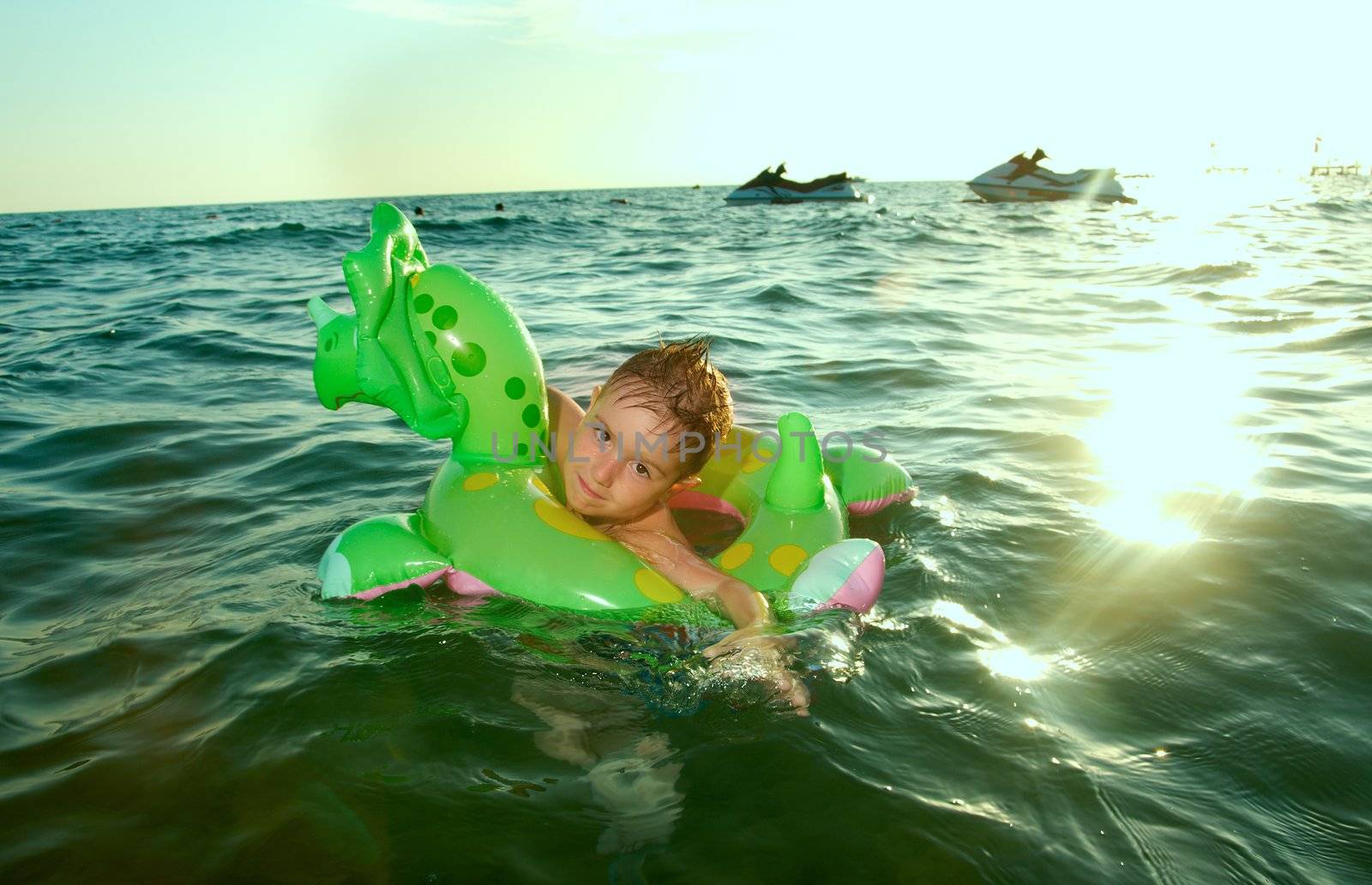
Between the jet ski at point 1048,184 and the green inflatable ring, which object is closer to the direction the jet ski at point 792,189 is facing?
the green inflatable ring

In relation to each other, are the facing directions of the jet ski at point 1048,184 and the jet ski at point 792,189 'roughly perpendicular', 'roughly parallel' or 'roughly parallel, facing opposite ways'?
roughly parallel

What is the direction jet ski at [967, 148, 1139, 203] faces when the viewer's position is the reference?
facing to the left of the viewer

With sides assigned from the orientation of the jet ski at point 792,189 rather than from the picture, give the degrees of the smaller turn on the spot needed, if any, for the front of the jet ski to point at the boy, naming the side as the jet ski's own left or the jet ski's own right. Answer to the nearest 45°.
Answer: approximately 90° to the jet ski's own left

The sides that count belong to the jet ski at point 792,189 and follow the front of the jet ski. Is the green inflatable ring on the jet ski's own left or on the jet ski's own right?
on the jet ski's own left

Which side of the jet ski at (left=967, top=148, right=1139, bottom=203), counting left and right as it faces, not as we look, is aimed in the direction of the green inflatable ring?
left

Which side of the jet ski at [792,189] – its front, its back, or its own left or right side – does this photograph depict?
left

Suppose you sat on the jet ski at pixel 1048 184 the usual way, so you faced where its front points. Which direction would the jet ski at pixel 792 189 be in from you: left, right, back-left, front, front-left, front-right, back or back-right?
front

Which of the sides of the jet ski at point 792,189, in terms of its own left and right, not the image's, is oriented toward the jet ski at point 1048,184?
back
